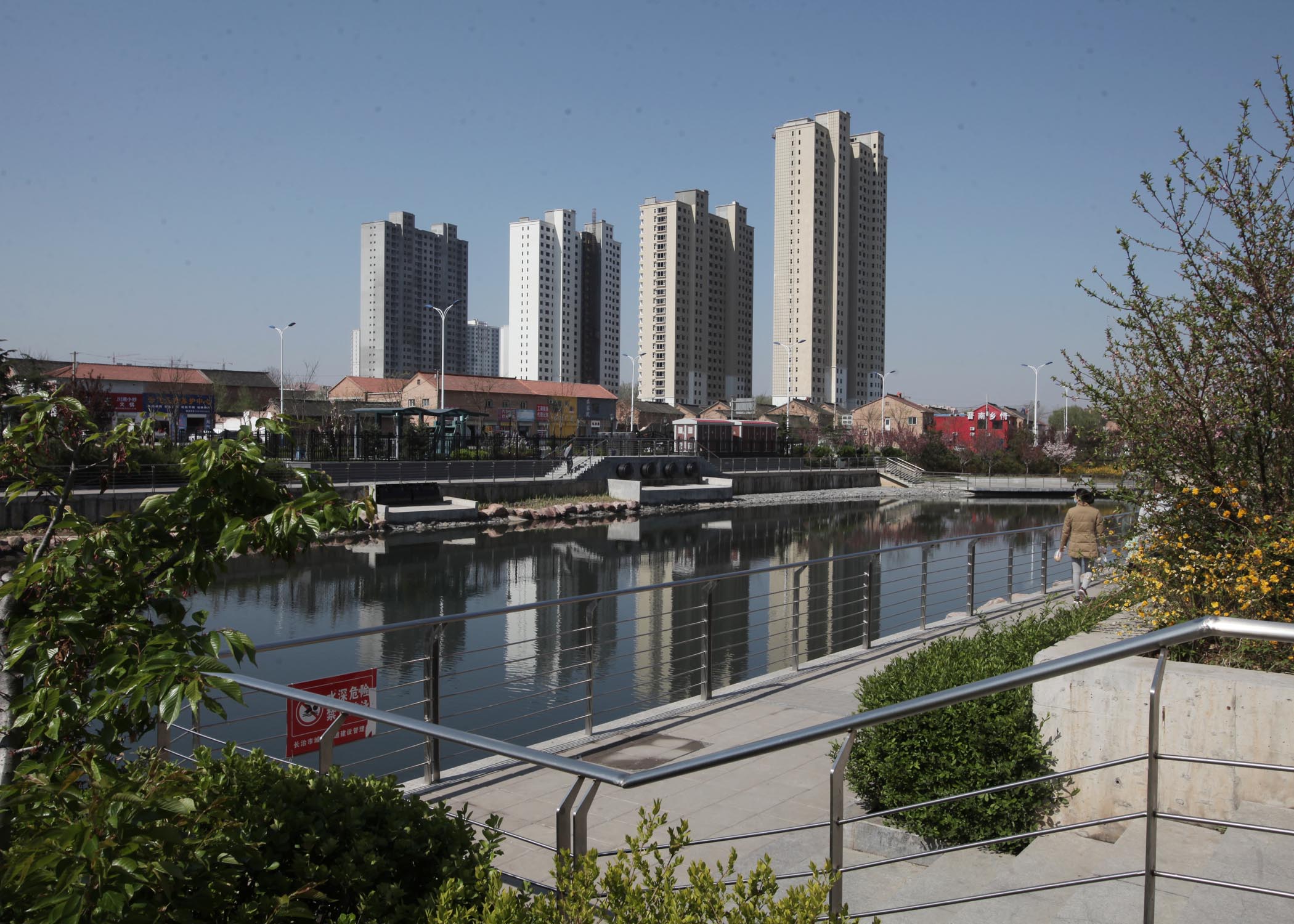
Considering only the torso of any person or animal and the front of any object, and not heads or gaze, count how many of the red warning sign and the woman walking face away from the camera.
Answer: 1

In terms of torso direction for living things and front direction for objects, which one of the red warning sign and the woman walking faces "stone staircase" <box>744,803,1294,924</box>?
the red warning sign

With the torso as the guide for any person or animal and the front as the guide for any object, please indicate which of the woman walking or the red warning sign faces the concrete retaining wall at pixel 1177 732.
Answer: the red warning sign

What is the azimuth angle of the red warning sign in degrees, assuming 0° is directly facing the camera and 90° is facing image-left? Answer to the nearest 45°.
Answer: approximately 315°

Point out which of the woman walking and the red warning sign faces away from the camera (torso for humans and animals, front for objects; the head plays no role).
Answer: the woman walking

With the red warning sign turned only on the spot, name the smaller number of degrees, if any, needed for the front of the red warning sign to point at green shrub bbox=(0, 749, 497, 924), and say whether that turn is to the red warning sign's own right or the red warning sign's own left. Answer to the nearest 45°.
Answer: approximately 45° to the red warning sign's own right

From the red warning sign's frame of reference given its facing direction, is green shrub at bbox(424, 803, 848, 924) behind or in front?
in front

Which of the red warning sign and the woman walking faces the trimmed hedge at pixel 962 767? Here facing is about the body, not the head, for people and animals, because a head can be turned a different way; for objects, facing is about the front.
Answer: the red warning sign

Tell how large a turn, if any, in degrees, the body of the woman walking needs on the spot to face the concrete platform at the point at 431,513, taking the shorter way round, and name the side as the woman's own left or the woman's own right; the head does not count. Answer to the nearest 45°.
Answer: approximately 45° to the woman's own left

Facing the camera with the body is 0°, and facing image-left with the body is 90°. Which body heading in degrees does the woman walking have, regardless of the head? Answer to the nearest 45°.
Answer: approximately 180°

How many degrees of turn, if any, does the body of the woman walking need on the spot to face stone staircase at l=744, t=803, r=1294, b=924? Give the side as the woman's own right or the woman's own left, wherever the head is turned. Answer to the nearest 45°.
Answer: approximately 180°

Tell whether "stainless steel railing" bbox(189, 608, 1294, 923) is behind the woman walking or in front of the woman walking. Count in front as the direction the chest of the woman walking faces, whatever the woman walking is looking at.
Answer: behind

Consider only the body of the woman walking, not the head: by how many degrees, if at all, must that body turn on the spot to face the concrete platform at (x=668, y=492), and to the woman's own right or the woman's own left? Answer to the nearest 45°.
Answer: approximately 45° to the woman's own left
